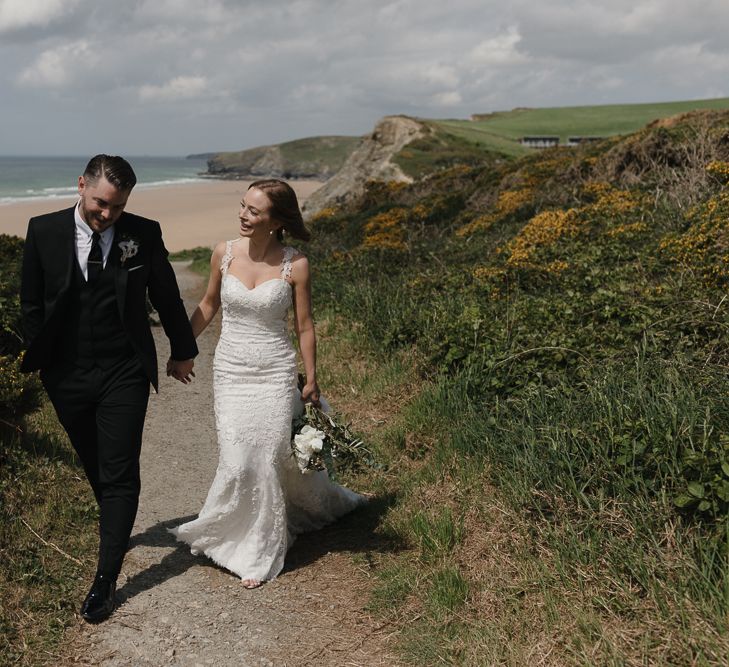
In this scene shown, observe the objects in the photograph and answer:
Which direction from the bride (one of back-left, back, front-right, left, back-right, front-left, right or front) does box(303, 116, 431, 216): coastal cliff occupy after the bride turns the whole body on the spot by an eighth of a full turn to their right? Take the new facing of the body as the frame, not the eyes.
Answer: back-right

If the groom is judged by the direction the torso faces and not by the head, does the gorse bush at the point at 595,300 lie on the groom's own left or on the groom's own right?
on the groom's own left

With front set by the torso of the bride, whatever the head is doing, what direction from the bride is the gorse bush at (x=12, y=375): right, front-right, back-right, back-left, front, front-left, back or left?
back-right

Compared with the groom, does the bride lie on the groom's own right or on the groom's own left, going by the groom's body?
on the groom's own left

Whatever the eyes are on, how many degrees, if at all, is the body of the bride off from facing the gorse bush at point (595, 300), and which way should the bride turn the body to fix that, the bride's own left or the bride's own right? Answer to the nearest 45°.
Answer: approximately 135° to the bride's own left

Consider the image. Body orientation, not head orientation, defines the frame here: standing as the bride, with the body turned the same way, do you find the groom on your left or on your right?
on your right

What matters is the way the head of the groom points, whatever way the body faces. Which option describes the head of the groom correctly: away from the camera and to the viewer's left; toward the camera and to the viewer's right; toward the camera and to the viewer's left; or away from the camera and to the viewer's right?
toward the camera and to the viewer's right

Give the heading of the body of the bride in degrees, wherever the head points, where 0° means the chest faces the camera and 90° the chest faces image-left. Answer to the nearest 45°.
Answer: approximately 0°

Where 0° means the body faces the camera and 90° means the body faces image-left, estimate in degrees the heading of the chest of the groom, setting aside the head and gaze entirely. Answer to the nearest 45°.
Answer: approximately 0°

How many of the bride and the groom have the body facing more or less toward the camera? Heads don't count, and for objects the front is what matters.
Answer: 2

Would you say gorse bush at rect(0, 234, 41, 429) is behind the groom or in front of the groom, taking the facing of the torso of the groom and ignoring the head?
behind
